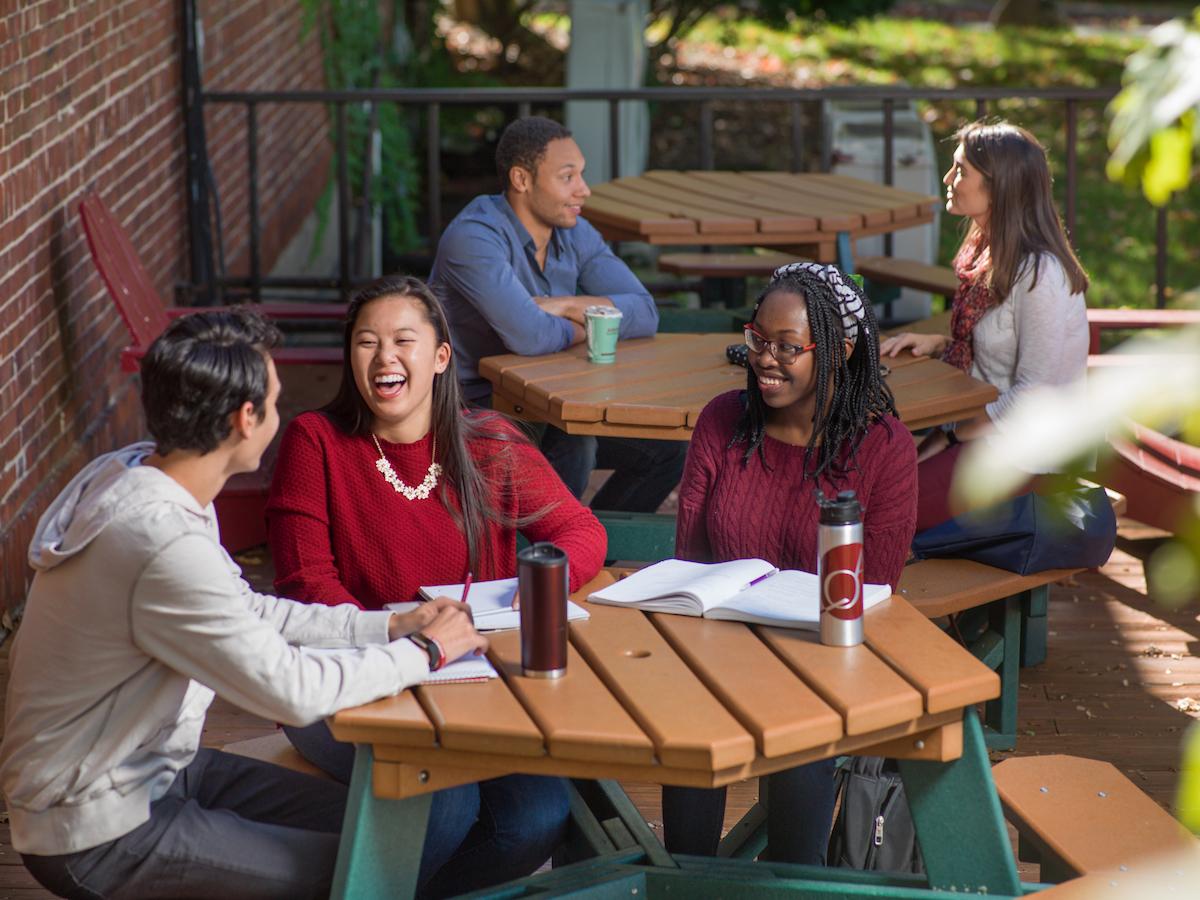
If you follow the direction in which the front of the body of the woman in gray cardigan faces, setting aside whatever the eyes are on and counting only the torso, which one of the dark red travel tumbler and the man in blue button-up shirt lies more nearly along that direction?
the man in blue button-up shirt

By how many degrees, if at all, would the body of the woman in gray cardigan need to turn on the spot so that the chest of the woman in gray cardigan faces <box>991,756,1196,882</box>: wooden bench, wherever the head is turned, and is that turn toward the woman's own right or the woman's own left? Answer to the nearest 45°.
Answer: approximately 90° to the woman's own left

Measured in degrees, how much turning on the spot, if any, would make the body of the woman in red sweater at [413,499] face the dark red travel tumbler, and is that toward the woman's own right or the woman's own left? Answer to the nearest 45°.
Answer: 0° — they already face it

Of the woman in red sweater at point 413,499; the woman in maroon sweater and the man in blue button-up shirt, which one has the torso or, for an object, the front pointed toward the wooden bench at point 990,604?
the man in blue button-up shirt

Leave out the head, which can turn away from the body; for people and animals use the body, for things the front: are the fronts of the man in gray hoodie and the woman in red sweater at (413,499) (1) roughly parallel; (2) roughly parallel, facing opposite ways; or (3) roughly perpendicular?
roughly perpendicular

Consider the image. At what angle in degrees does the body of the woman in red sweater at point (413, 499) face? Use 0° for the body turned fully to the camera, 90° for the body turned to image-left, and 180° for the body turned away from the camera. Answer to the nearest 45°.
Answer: approximately 0°

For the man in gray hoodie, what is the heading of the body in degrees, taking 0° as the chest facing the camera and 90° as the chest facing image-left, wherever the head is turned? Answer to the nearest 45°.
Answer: approximately 270°

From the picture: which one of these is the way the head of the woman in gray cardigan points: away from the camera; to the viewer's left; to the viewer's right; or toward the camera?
to the viewer's left

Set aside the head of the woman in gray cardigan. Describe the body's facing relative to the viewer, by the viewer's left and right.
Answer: facing to the left of the viewer

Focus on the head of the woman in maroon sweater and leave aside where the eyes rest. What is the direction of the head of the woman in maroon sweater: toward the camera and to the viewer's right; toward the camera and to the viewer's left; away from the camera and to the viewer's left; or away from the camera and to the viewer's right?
toward the camera and to the viewer's left

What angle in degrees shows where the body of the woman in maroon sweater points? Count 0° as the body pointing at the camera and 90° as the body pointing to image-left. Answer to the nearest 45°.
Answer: approximately 45°

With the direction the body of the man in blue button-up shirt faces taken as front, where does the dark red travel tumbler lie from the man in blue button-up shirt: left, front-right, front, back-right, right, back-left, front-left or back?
front-right

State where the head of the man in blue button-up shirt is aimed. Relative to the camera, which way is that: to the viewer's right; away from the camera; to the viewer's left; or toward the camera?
to the viewer's right
